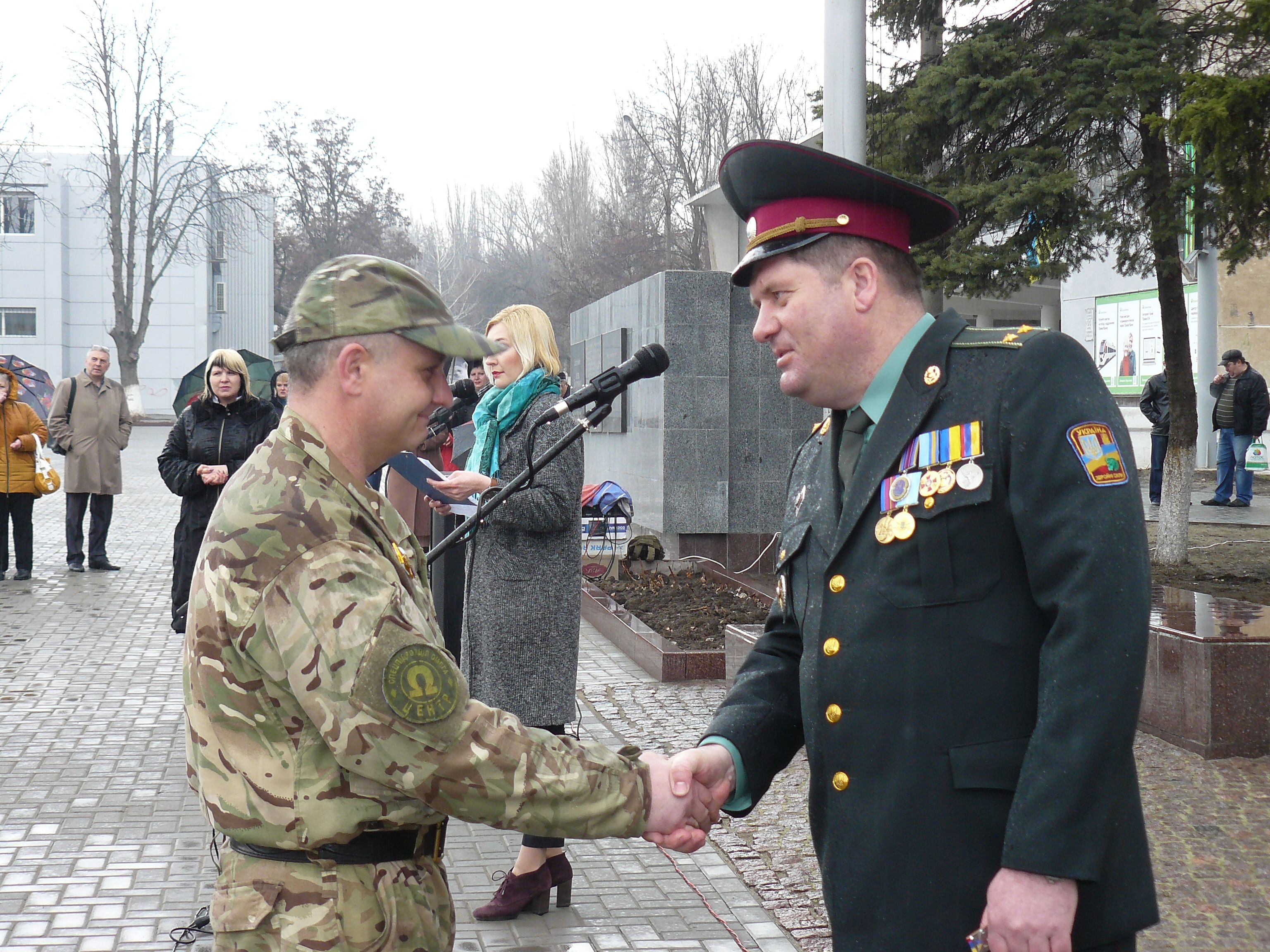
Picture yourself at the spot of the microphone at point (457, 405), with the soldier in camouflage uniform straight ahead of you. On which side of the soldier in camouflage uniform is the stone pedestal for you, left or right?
left

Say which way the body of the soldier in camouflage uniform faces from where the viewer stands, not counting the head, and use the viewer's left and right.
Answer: facing to the right of the viewer

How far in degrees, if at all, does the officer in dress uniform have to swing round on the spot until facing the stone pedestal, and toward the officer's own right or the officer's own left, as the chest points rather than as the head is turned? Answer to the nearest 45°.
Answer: approximately 135° to the officer's own right

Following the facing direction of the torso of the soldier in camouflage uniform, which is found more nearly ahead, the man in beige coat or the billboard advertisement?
the billboard advertisement

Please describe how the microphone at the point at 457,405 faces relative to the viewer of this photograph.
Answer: facing to the right of the viewer

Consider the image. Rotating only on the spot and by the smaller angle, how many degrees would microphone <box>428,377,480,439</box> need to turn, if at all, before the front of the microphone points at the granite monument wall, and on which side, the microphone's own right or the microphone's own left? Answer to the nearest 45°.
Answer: approximately 45° to the microphone's own left

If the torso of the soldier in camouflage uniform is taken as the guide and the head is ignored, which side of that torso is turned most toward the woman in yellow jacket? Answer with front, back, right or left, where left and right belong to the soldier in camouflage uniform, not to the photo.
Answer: left

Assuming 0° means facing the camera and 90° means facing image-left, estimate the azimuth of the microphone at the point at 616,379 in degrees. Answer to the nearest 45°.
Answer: approximately 270°
